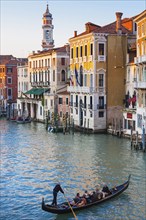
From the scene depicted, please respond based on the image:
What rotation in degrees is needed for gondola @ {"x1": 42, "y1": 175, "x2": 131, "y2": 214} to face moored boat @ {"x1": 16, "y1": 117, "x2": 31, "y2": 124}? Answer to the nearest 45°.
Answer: approximately 45° to its left

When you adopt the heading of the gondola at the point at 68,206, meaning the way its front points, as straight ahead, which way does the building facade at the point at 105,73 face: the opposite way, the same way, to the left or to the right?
the opposite way

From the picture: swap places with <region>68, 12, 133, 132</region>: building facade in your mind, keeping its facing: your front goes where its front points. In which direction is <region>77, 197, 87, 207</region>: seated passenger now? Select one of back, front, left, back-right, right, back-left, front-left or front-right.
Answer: front-left

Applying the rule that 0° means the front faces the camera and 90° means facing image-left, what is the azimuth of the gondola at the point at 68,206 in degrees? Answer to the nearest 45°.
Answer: approximately 225°

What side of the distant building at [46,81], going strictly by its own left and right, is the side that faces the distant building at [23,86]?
right

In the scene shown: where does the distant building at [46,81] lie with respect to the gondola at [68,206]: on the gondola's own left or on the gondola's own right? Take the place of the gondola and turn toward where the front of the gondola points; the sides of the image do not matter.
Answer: on the gondola's own left

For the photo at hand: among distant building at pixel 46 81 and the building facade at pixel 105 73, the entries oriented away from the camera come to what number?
0

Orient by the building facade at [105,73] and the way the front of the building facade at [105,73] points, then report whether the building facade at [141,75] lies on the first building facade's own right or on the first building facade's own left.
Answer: on the first building facade's own left

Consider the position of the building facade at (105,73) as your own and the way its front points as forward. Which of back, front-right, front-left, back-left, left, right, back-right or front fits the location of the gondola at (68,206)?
front-left

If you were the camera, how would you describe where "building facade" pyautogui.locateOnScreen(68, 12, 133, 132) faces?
facing the viewer and to the left of the viewer

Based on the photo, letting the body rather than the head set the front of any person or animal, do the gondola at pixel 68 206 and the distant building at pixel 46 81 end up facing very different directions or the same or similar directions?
very different directions
